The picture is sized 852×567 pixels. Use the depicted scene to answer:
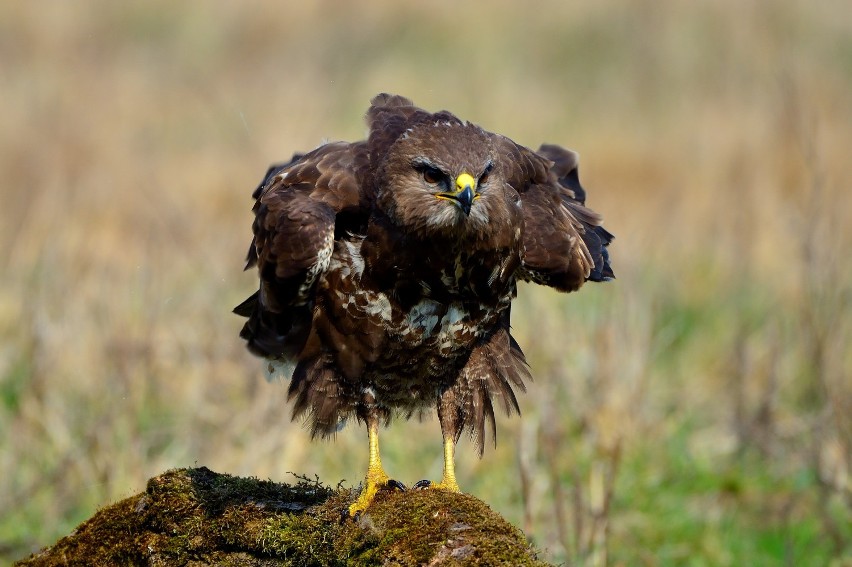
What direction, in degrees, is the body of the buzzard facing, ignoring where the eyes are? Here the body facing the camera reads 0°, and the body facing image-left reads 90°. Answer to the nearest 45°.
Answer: approximately 0°
